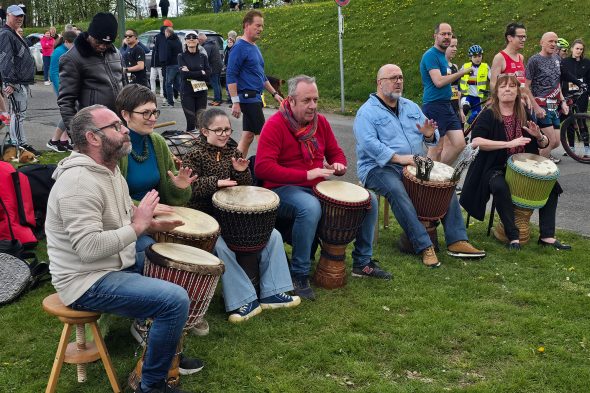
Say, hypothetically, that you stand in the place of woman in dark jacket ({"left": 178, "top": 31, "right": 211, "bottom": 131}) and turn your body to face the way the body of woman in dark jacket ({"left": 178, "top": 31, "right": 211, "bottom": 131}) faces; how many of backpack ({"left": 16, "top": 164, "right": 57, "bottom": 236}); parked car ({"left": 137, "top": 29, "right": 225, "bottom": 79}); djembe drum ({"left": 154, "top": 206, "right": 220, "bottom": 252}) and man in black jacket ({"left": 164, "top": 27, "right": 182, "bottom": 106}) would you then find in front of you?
2

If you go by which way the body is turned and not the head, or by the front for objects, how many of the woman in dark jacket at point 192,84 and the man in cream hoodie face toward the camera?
1

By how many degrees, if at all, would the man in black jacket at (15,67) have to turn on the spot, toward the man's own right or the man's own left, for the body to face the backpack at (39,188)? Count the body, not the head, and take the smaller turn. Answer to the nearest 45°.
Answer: approximately 45° to the man's own right

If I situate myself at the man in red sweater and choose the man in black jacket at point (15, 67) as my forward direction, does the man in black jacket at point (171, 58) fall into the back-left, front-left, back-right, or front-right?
front-right

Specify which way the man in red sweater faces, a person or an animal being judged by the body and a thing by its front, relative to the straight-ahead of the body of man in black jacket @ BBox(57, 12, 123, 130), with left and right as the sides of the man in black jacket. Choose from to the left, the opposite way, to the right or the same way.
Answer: the same way

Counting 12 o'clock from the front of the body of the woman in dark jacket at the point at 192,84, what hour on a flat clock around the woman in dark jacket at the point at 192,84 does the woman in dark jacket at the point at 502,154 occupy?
the woman in dark jacket at the point at 502,154 is roughly at 11 o'clock from the woman in dark jacket at the point at 192,84.

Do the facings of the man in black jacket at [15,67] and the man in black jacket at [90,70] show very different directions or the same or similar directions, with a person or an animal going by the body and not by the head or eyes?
same or similar directions

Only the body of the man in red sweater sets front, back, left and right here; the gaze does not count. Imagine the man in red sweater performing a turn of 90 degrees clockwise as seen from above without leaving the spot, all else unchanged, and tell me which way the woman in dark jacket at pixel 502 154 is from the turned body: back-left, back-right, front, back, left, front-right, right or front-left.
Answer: back

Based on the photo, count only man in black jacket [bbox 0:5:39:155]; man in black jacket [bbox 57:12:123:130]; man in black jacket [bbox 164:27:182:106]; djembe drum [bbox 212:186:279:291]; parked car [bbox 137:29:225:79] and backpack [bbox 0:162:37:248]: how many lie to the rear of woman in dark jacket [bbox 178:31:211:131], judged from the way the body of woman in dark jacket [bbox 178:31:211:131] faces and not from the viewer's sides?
2

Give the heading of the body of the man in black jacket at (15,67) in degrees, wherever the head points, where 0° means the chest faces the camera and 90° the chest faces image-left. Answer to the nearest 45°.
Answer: approximately 315°

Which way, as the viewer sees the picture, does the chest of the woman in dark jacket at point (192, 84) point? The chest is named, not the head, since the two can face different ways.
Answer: toward the camera

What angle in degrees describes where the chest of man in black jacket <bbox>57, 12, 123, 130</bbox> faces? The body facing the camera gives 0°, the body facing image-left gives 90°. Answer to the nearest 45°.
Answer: approximately 315°

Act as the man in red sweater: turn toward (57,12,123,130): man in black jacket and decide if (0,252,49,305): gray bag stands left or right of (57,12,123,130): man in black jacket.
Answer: left

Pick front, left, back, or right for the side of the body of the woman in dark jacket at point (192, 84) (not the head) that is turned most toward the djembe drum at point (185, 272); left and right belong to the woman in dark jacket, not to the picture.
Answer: front

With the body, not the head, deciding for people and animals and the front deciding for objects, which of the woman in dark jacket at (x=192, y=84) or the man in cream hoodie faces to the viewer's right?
the man in cream hoodie

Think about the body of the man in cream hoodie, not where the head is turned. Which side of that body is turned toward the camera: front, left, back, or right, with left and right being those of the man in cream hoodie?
right
